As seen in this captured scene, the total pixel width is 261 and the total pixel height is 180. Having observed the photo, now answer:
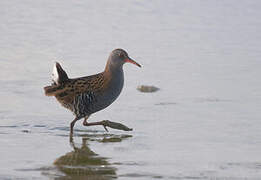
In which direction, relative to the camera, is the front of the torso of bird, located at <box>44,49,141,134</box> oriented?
to the viewer's right
